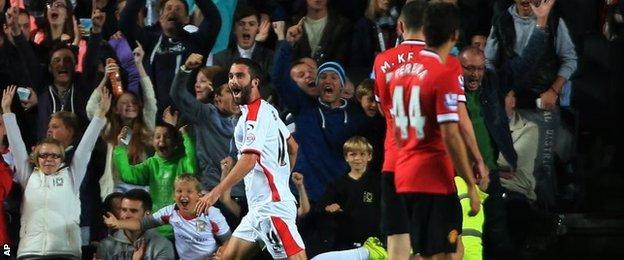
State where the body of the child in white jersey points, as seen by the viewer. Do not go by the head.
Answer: toward the camera

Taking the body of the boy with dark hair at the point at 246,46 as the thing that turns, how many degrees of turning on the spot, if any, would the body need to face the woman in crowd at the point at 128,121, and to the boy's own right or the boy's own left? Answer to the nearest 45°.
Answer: approximately 90° to the boy's own right

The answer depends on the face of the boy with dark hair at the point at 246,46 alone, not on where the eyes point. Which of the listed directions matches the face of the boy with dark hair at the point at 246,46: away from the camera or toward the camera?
toward the camera

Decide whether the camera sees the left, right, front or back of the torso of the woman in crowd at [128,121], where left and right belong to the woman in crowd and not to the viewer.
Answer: front

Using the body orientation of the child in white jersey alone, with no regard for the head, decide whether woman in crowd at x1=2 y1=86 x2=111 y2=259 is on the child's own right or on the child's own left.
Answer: on the child's own right

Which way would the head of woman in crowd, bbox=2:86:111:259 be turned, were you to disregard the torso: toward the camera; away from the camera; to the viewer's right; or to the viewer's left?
toward the camera

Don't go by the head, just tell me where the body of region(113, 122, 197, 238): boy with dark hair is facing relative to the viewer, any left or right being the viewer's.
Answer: facing the viewer
